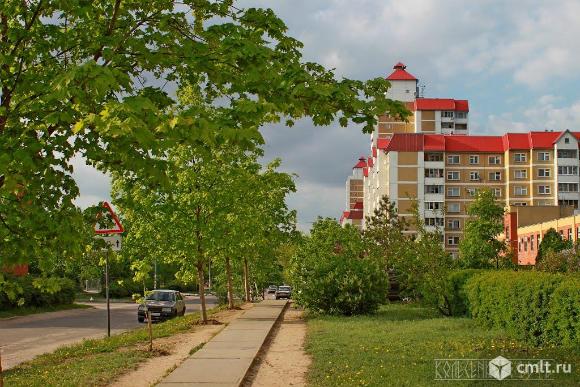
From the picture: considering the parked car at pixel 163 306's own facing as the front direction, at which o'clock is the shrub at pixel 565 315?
The shrub is roughly at 10 o'clock from the parked car.

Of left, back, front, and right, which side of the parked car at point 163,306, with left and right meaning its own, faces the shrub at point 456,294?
left

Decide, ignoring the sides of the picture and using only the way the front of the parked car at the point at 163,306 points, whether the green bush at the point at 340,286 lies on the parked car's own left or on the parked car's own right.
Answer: on the parked car's own left

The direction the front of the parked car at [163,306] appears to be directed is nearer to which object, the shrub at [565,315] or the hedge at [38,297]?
the shrub

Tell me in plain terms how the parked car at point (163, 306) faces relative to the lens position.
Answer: facing the viewer and to the left of the viewer

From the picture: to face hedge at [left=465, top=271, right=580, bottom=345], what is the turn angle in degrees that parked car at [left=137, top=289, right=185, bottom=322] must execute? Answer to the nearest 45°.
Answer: approximately 45° to its left

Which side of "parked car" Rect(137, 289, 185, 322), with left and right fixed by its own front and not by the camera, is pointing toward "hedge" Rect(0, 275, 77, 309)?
right

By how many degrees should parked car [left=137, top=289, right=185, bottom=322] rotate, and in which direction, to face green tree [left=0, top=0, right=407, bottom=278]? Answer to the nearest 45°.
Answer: approximately 45° to its left
